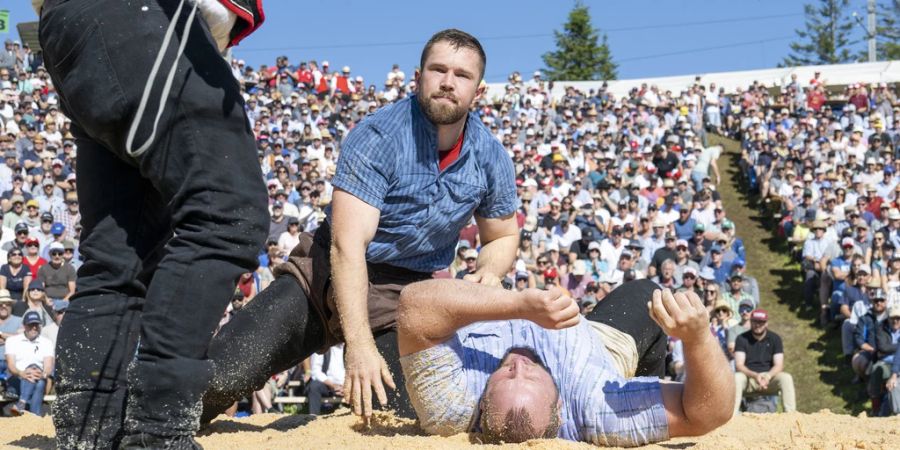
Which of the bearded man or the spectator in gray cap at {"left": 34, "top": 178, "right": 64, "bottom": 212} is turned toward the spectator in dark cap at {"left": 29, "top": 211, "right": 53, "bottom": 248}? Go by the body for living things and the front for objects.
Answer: the spectator in gray cap at {"left": 34, "top": 178, "right": 64, "bottom": 212}

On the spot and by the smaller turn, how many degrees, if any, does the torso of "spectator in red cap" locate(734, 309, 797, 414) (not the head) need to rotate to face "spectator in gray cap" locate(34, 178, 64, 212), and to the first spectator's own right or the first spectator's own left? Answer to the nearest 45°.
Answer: approximately 90° to the first spectator's own right

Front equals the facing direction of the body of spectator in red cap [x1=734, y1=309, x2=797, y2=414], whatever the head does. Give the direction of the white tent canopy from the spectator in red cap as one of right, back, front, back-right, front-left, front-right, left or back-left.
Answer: back

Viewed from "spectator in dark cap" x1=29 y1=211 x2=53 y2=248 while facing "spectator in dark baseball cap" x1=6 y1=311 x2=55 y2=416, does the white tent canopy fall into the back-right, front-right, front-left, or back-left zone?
back-left

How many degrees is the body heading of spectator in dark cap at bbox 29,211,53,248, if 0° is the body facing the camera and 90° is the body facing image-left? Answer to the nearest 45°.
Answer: approximately 0°

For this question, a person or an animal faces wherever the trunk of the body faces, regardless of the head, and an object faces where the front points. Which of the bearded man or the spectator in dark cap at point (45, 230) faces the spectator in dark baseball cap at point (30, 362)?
the spectator in dark cap at point (45, 230)

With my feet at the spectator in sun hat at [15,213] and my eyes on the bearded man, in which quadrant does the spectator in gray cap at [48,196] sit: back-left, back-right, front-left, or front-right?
back-left

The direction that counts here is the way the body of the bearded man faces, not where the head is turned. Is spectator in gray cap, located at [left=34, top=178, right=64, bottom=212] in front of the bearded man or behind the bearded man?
behind
